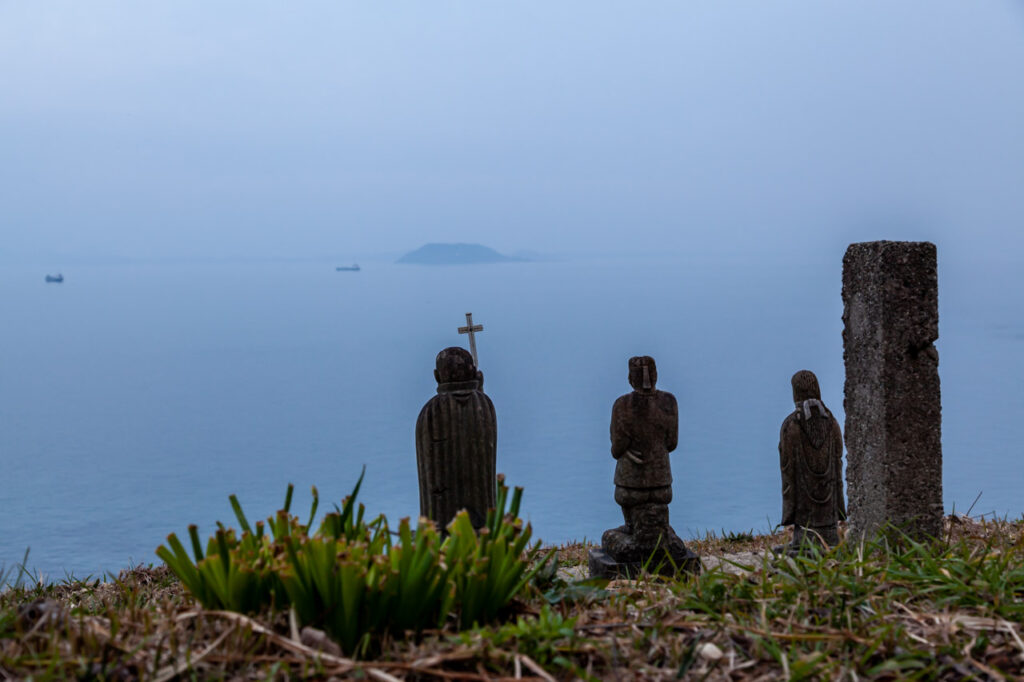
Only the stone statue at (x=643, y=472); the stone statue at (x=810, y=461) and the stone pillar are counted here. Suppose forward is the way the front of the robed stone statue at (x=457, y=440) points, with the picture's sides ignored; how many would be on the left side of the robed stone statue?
0

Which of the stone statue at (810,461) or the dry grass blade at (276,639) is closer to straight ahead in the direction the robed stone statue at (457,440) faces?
the stone statue

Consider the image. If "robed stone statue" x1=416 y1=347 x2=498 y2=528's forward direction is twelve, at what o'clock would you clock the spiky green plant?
The spiky green plant is roughly at 6 o'clock from the robed stone statue.

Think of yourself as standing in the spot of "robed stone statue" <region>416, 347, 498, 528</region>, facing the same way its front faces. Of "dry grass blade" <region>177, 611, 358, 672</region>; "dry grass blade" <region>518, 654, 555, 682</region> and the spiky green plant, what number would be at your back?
3

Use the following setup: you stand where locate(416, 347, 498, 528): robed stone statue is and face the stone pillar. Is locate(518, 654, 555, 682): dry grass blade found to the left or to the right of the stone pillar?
right

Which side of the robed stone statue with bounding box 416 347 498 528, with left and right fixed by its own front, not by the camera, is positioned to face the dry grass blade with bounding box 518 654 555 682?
back

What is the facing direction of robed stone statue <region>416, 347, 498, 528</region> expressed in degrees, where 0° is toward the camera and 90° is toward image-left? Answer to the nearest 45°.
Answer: approximately 180°

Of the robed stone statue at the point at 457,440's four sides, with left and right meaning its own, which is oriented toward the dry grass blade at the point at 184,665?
back

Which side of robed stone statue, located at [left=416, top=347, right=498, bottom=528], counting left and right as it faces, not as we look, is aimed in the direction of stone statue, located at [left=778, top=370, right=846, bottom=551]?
right

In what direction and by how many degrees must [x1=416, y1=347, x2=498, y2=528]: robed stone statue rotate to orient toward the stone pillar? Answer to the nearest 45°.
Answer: approximately 135° to its right

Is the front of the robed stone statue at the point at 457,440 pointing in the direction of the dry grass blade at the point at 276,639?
no

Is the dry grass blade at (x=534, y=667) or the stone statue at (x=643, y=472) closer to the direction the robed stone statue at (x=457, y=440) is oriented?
the stone statue

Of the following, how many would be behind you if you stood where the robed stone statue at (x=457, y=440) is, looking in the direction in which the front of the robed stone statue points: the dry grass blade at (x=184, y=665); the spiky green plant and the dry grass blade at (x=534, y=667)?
3
